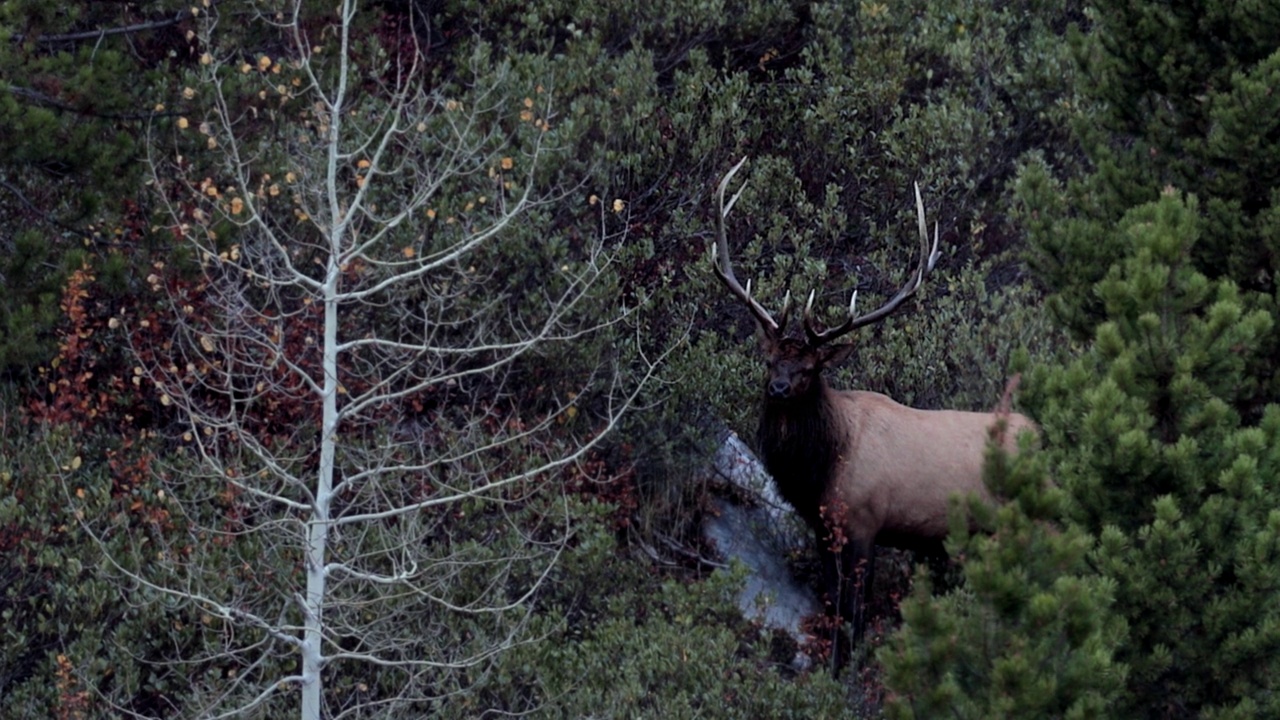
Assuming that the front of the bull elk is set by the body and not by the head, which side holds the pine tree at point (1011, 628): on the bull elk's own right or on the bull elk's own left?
on the bull elk's own left

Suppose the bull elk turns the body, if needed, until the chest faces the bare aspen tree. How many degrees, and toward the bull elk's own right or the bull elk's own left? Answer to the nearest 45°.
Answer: approximately 45° to the bull elk's own right

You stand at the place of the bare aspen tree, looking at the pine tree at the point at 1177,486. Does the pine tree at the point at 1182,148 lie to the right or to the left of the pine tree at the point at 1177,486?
left

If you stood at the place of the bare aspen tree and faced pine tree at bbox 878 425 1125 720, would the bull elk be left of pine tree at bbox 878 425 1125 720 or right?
left

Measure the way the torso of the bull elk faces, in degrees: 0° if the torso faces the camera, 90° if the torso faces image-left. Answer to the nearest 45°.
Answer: approximately 45°
